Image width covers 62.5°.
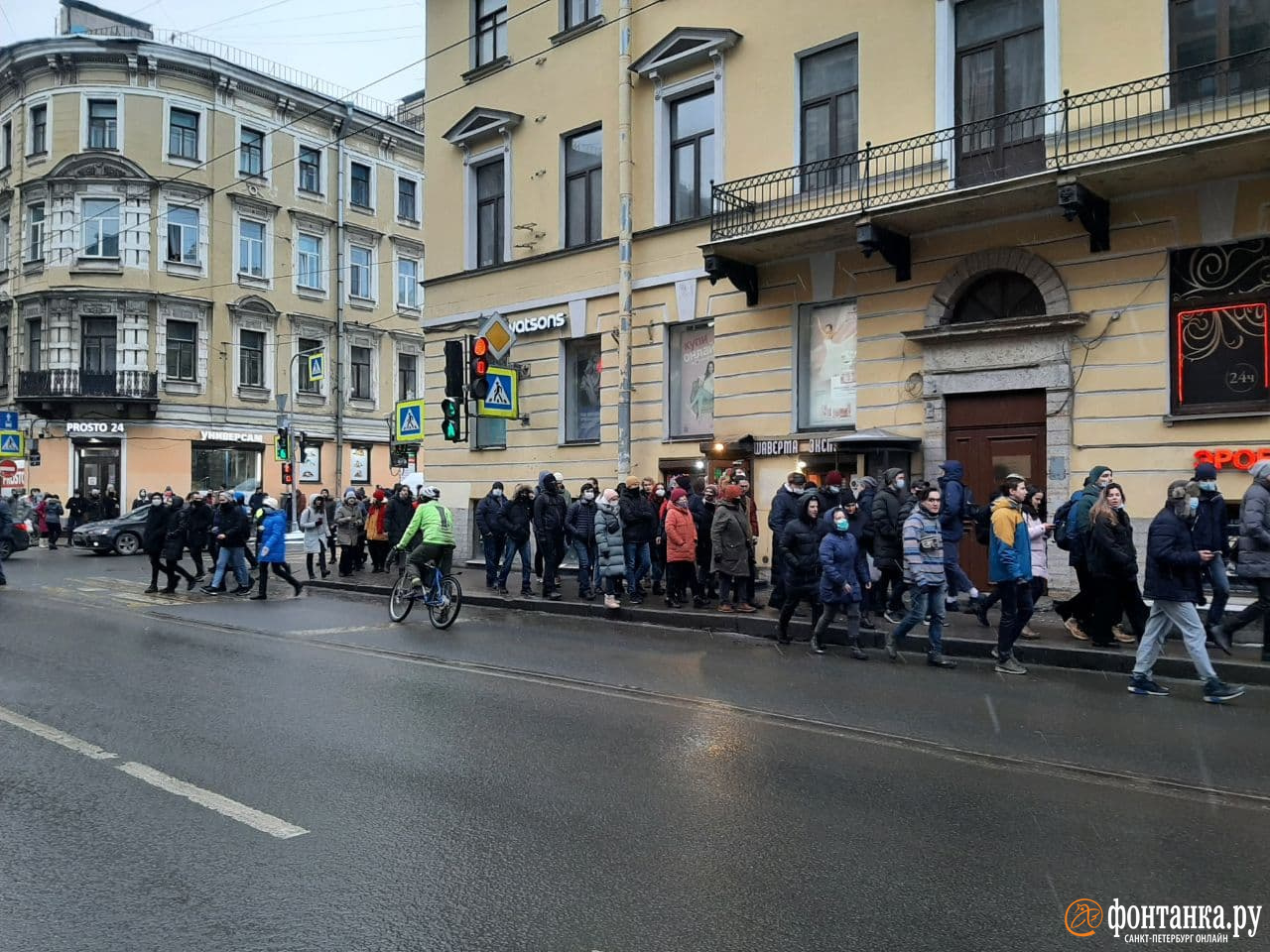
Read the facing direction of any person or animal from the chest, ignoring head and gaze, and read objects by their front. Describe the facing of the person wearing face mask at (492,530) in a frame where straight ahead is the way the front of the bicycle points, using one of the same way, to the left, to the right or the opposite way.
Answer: the opposite way

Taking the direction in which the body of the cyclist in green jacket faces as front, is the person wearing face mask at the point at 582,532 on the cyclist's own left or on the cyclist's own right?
on the cyclist's own right

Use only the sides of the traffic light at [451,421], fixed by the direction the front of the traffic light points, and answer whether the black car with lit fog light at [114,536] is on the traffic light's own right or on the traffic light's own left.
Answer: on the traffic light's own right

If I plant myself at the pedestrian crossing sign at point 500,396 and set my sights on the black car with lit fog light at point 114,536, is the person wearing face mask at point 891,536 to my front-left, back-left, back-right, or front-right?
back-left

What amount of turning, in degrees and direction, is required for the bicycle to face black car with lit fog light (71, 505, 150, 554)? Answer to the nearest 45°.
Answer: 0° — it already faces it

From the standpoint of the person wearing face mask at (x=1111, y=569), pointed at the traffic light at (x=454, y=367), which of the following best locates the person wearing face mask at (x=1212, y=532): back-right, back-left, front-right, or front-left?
back-right

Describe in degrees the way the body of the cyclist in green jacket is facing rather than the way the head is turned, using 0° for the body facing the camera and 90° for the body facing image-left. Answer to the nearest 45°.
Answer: approximately 135°
